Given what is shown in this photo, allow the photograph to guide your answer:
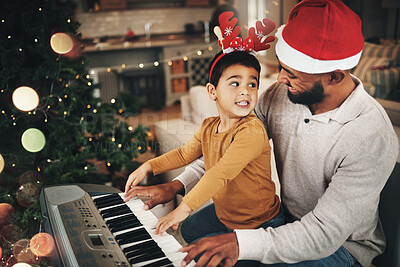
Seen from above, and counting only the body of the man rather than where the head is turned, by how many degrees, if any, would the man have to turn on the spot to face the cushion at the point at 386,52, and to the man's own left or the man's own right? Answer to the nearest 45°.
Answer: approximately 135° to the man's own right

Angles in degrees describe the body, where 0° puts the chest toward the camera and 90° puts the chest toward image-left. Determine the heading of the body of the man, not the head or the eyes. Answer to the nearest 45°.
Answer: approximately 45°

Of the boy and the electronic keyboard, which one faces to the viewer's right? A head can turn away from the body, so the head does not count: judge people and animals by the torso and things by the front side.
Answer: the electronic keyboard

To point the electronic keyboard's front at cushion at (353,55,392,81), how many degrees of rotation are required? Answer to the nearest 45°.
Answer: approximately 45° to its left

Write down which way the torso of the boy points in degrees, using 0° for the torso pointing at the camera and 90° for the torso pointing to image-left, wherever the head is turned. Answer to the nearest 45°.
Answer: approximately 45°

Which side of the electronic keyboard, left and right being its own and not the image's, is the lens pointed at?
right

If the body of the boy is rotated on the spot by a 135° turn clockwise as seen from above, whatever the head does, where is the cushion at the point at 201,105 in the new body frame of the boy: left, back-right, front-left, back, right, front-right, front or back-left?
front

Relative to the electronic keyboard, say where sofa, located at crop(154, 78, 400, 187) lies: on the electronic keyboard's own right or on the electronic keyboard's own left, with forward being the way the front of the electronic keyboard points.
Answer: on the electronic keyboard's own left

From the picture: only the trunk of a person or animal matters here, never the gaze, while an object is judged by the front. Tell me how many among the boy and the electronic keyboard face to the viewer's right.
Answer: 1

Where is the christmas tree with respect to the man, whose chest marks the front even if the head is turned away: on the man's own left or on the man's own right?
on the man's own right
